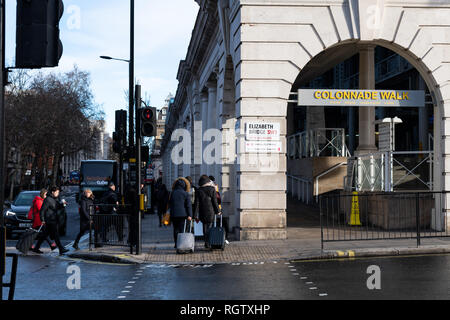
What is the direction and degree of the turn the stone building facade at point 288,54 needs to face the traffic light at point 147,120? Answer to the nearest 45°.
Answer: approximately 45° to its right

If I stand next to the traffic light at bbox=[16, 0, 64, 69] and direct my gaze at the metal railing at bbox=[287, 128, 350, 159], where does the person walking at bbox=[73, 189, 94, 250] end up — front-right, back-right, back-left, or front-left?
front-left

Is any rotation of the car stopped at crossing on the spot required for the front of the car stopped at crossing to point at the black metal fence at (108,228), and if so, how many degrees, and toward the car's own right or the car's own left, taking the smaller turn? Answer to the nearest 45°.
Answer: approximately 45° to the car's own left

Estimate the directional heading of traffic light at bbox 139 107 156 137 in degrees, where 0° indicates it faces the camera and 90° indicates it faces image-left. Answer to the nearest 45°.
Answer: approximately 0°

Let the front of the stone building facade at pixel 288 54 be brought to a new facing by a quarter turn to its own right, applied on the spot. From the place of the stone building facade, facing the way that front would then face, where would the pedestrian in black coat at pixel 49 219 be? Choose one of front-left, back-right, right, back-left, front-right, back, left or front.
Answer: front

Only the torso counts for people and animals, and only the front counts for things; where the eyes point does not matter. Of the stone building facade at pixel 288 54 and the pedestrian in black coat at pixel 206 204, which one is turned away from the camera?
the pedestrian in black coat

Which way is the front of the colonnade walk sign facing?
toward the camera

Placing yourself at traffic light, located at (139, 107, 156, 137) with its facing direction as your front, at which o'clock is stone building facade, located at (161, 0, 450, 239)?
The stone building facade is roughly at 8 o'clock from the traffic light.

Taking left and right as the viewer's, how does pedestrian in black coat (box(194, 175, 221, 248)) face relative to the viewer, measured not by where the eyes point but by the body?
facing away from the viewer

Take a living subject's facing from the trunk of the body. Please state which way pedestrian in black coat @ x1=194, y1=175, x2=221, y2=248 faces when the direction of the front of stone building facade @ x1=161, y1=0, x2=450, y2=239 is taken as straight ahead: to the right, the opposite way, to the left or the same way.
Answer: the opposite way

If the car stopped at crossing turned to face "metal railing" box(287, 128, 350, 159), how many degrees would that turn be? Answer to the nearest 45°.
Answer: approximately 135° to its left

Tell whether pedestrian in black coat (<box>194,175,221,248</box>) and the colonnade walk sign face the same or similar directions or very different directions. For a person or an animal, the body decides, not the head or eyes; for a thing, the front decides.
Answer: very different directions

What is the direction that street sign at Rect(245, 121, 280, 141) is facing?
toward the camera

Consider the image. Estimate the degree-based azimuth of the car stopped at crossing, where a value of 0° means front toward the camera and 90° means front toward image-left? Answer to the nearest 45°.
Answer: approximately 45°

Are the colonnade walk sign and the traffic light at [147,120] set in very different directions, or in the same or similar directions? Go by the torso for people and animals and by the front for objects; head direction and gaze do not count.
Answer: same or similar directions

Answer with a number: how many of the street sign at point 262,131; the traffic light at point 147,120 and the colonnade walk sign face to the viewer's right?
0

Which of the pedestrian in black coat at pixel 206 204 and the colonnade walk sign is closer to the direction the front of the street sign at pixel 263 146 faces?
the pedestrian in black coat

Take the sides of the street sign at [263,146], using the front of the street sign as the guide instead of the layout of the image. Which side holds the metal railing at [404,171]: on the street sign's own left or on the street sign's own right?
on the street sign's own left
